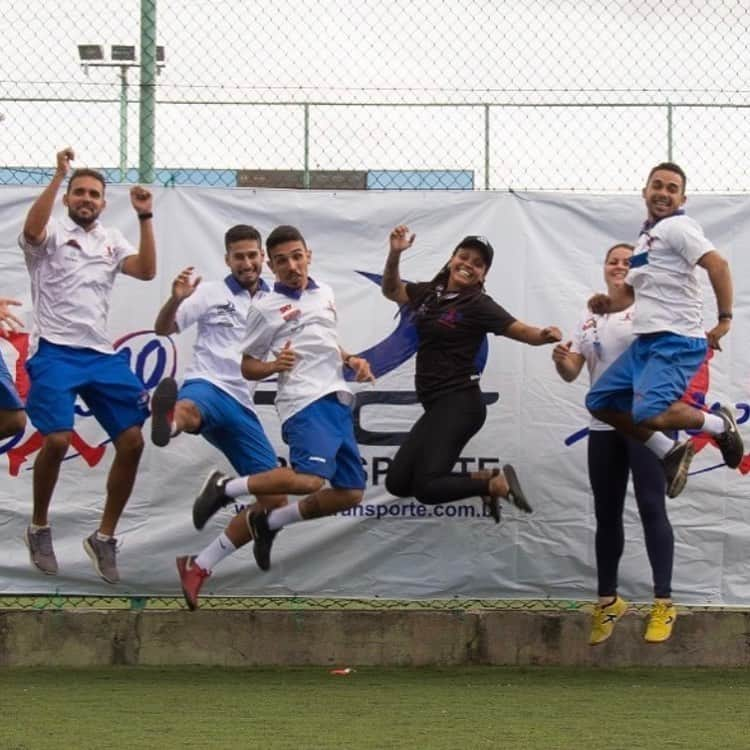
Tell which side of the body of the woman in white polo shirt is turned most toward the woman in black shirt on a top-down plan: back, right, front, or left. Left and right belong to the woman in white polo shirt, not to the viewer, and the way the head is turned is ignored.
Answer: right

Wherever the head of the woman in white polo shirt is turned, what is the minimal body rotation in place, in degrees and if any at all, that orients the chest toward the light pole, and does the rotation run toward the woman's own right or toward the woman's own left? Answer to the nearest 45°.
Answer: approximately 90° to the woman's own right

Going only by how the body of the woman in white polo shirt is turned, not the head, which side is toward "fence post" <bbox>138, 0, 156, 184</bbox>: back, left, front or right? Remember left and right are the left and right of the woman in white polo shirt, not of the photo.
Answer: right

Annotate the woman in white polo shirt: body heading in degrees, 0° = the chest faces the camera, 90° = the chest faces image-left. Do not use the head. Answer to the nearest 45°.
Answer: approximately 0°

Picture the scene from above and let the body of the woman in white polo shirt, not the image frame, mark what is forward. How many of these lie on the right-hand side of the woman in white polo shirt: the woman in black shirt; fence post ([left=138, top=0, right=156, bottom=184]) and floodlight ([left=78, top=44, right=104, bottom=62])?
3
